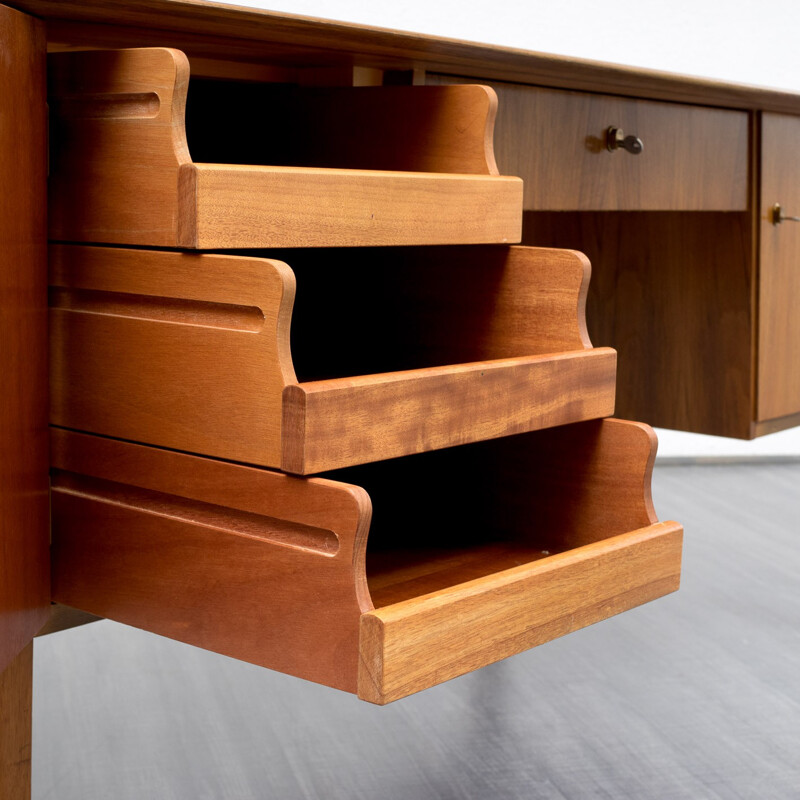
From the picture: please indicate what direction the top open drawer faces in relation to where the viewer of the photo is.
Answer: facing the viewer and to the right of the viewer
